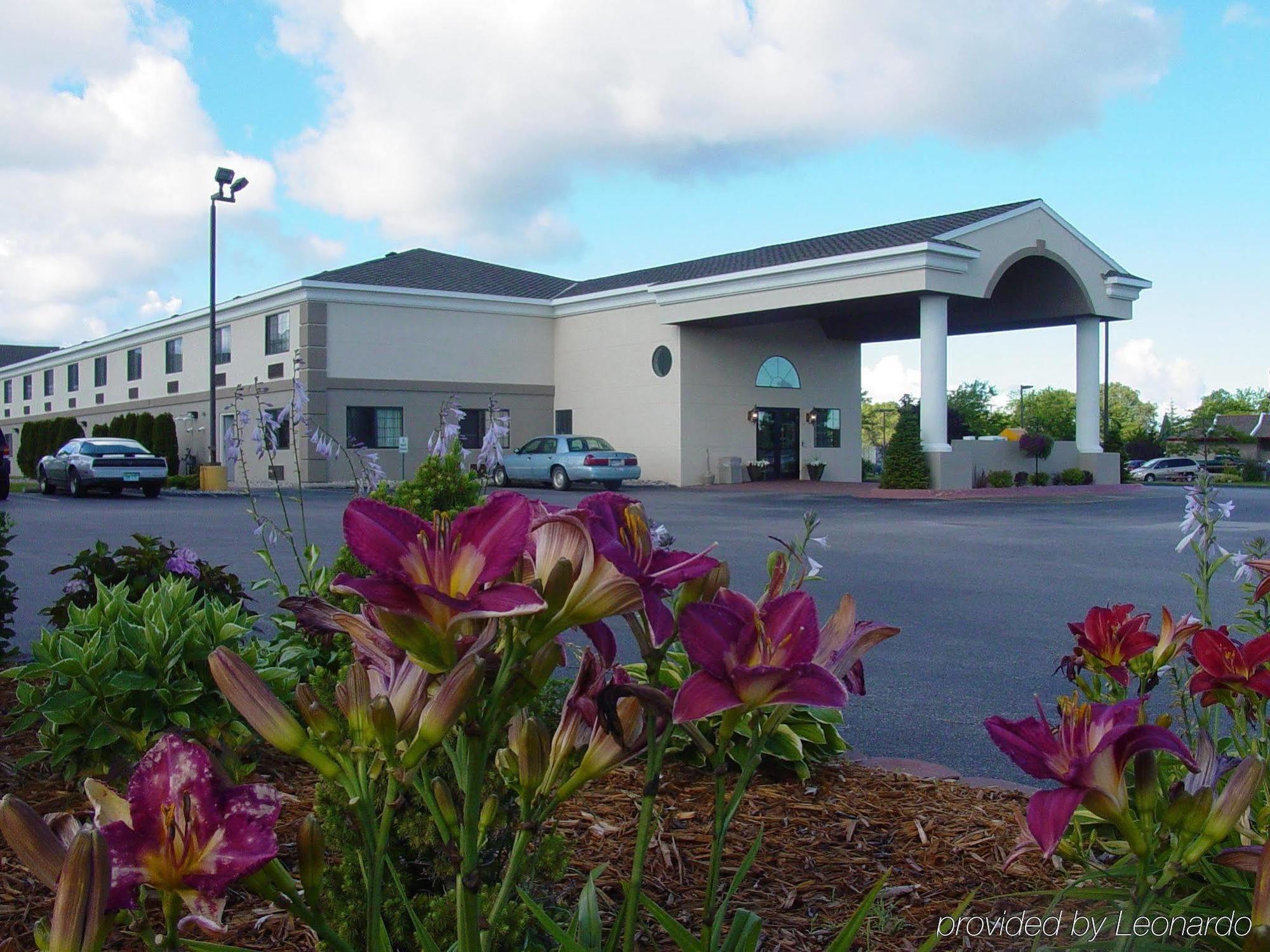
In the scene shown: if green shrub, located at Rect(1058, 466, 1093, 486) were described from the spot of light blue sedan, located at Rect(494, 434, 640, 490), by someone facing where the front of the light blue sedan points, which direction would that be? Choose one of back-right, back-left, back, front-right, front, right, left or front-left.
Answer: back-right

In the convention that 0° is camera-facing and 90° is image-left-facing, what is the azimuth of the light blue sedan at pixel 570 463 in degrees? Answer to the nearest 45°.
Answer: approximately 135°

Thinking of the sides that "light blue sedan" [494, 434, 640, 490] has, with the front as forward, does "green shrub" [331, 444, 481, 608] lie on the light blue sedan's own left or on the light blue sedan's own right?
on the light blue sedan's own left

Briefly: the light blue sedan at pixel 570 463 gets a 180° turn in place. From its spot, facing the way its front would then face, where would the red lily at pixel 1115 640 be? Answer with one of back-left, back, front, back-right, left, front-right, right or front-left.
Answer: front-right

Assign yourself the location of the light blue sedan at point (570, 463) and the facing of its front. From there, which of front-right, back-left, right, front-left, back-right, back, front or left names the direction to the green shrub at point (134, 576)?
back-left

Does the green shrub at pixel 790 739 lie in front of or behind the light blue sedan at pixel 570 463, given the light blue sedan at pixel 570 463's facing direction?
behind

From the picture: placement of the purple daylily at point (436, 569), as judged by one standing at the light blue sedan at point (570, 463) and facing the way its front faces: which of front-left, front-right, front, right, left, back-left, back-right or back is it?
back-left

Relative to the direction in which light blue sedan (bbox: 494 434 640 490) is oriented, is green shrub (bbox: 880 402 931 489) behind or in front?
behind

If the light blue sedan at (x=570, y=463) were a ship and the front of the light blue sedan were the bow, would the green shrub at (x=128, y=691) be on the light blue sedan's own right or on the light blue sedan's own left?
on the light blue sedan's own left

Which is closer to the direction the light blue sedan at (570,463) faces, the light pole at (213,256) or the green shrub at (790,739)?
the light pole

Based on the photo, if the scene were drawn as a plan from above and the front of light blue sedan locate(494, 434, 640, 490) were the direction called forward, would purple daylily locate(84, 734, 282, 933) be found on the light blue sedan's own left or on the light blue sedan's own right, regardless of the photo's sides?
on the light blue sedan's own left
